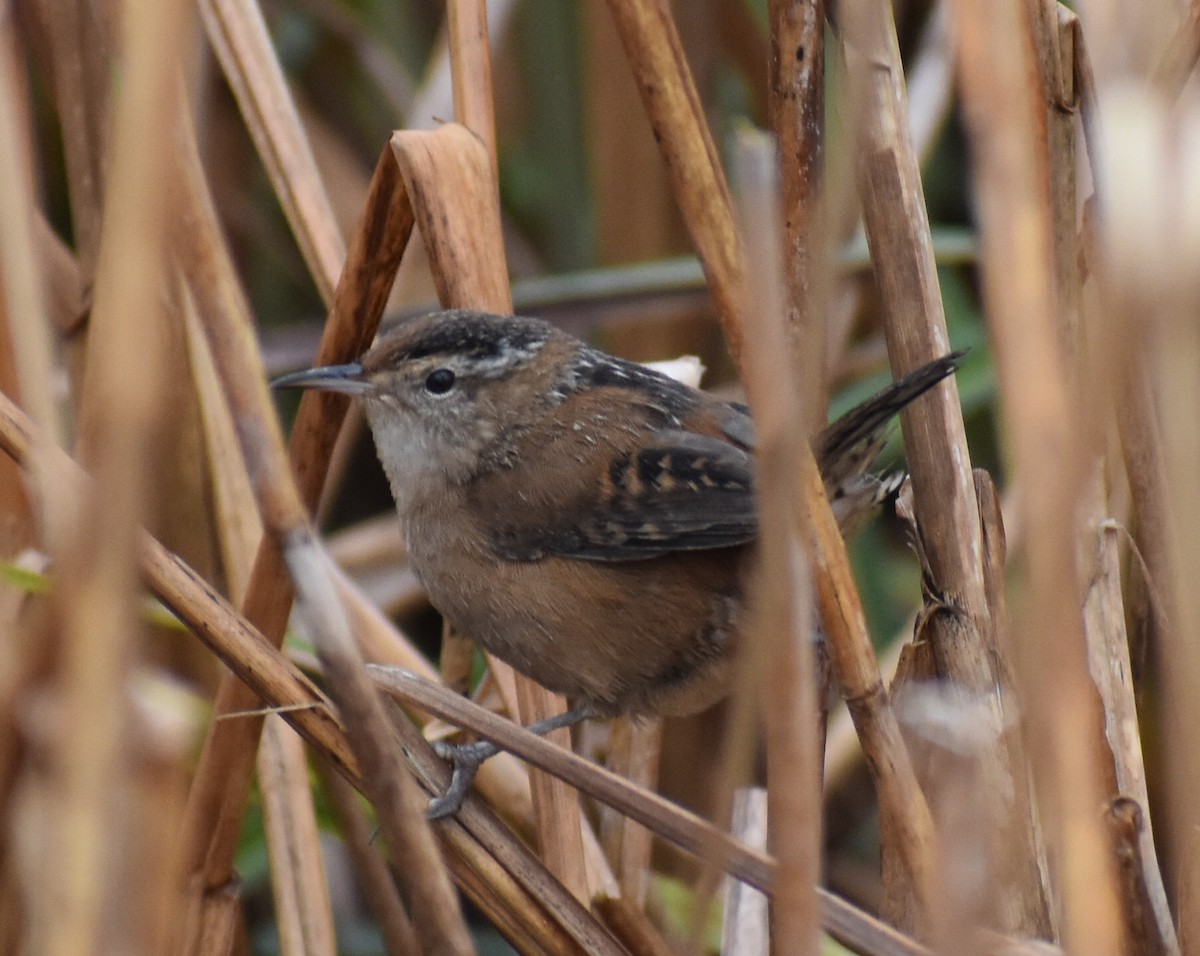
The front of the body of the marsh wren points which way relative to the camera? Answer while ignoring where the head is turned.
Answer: to the viewer's left
